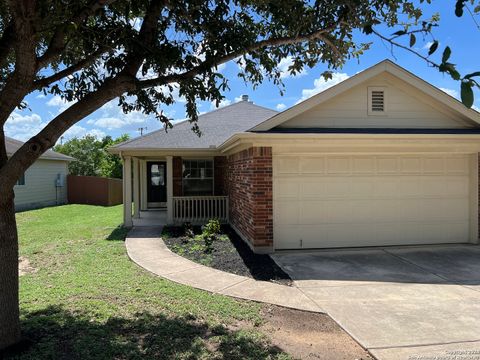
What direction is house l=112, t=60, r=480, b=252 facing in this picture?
toward the camera

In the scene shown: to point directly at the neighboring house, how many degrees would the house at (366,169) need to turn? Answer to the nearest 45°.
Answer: approximately 135° to its right

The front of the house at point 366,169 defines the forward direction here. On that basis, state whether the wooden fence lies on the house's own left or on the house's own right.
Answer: on the house's own right

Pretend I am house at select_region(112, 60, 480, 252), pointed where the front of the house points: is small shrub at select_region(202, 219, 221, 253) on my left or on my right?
on my right
